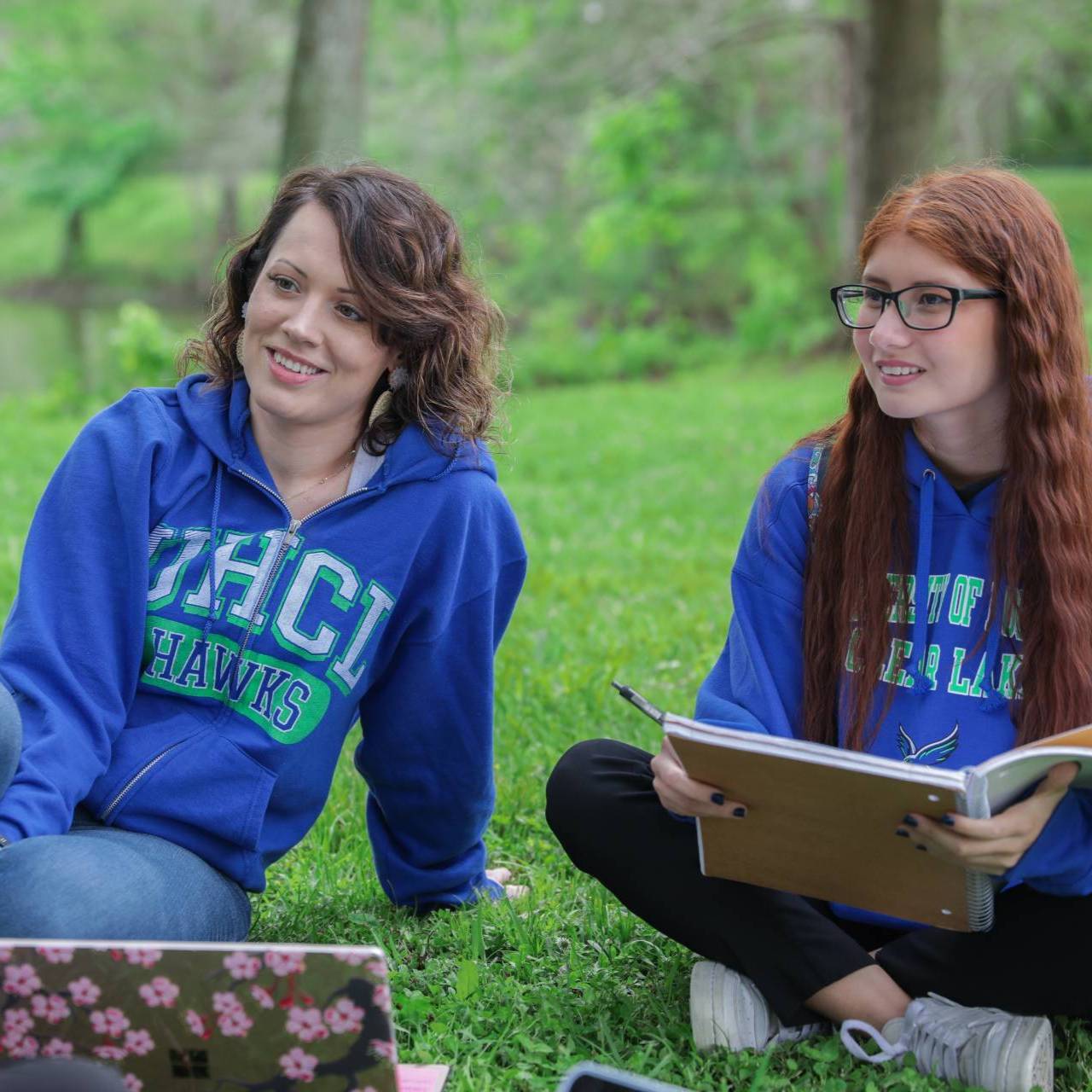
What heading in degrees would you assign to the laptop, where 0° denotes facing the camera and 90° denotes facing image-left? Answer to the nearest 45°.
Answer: approximately 180°

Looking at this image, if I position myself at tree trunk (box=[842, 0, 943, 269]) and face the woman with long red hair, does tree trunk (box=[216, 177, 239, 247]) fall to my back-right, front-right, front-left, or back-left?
back-right

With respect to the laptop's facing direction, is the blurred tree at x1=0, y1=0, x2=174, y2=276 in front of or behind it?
in front

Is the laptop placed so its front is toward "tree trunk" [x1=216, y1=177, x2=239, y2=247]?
yes

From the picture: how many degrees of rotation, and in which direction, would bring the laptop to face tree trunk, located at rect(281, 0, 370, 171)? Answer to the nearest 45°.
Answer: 0° — it already faces it

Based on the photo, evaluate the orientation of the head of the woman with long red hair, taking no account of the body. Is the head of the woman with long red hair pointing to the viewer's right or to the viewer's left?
to the viewer's left
